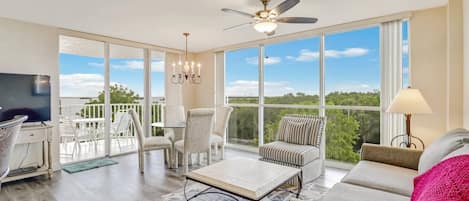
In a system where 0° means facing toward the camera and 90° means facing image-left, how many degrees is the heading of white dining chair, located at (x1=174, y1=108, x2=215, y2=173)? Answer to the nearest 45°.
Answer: approximately 135°

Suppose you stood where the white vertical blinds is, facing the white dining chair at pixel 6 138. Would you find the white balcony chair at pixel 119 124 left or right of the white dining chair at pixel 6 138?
right

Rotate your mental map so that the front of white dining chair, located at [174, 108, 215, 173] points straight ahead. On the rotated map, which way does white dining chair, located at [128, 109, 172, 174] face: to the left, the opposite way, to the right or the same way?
to the right

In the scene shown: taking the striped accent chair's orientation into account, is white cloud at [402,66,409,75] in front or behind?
behind

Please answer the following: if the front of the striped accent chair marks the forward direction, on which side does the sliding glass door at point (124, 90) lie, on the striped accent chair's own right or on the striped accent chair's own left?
on the striped accent chair's own right

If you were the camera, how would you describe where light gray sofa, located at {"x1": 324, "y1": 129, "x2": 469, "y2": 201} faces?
facing to the left of the viewer

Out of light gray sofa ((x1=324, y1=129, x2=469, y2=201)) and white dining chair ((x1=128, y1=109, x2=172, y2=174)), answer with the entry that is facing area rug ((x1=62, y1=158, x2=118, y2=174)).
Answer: the light gray sofa
